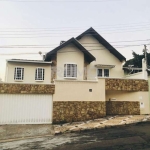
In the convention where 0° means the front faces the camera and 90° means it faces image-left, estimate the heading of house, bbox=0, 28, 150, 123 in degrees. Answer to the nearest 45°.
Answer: approximately 0°
